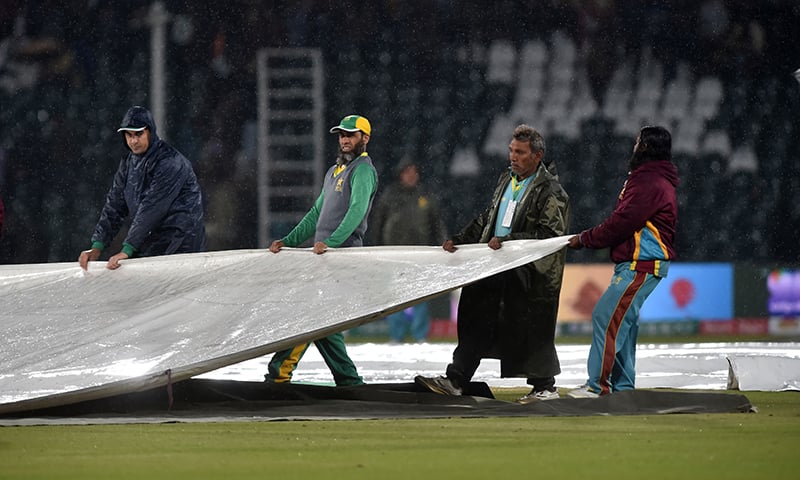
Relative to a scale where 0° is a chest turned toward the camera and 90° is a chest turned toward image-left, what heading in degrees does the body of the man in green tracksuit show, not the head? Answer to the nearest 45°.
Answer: approximately 45°

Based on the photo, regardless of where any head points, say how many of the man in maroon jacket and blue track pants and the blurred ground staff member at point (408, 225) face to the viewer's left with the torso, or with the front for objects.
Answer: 1

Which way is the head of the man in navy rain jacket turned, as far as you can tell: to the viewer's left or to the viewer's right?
to the viewer's left

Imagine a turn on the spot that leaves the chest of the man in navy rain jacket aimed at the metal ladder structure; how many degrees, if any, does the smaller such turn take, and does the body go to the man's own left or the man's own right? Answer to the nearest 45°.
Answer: approximately 135° to the man's own right

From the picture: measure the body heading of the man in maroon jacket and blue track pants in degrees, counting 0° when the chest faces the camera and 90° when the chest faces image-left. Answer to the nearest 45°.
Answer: approximately 90°

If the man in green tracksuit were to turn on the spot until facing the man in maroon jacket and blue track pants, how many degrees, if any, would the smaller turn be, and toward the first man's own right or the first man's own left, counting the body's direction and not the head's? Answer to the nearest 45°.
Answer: approximately 90° to the first man's own left

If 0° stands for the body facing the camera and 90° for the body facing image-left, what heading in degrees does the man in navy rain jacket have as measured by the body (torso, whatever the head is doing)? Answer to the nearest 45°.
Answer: approximately 45°

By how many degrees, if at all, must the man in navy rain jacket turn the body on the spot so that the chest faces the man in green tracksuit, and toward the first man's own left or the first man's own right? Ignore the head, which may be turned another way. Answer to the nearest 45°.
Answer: approximately 135° to the first man's own left

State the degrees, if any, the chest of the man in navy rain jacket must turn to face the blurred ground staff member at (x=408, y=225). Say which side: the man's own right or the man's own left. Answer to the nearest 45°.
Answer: approximately 180°

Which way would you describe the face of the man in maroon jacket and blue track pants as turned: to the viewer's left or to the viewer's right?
to the viewer's left
